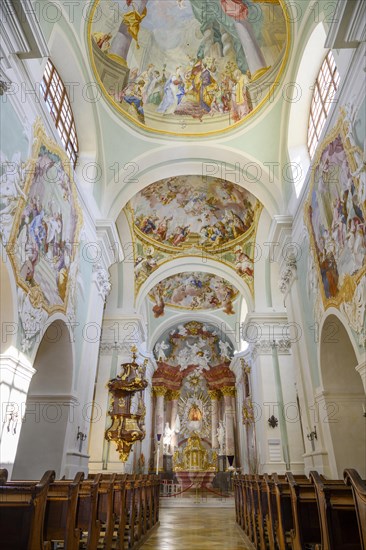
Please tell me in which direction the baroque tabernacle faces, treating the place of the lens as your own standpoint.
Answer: facing the viewer

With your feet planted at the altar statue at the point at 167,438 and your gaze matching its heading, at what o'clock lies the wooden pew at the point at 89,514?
The wooden pew is roughly at 12 o'clock from the altar statue.

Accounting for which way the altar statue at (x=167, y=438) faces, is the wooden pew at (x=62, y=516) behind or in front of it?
in front

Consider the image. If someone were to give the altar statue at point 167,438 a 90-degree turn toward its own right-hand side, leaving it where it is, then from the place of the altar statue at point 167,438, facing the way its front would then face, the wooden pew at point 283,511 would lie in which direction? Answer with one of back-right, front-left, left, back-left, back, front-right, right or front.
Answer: left

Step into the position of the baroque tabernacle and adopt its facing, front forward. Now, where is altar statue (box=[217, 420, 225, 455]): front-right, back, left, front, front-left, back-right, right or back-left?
left

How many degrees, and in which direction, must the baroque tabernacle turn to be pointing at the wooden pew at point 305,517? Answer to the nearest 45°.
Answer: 0° — it already faces it

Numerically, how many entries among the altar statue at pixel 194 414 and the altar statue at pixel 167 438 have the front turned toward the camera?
2

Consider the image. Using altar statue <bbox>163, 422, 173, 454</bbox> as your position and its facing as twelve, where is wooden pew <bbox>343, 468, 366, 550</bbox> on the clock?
The wooden pew is roughly at 12 o'clock from the altar statue.

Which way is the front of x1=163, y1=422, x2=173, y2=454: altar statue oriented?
toward the camera

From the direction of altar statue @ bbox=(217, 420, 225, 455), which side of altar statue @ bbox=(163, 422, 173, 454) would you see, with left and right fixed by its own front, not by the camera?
left

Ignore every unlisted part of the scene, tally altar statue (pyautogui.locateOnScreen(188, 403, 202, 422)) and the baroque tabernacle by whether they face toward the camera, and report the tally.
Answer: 2

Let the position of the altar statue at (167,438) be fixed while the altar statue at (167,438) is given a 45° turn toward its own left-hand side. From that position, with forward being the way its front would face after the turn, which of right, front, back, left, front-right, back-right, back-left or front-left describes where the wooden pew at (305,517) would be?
front-right

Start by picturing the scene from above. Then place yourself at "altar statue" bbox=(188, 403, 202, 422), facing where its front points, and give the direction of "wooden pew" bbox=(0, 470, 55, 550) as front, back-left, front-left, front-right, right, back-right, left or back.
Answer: front

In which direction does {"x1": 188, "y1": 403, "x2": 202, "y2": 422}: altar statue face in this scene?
toward the camera
